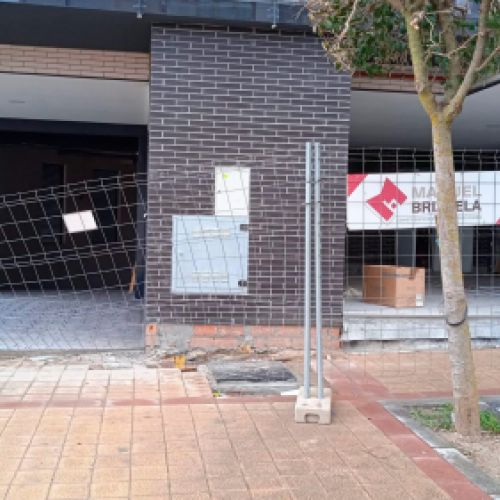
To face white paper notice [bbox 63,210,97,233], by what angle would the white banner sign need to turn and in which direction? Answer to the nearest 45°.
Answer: approximately 90° to its right

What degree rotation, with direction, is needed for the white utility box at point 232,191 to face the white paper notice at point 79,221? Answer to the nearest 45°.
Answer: approximately 90° to its right

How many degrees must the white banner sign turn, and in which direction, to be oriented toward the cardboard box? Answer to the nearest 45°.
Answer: approximately 180°

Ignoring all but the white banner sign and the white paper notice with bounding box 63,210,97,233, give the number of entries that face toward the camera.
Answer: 2

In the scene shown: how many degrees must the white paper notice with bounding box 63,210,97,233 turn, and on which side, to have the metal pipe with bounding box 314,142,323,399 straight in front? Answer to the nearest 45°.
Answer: approximately 45° to its left

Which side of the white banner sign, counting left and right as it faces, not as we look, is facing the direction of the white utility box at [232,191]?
right

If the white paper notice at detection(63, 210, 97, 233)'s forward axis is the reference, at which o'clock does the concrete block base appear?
The concrete block base is roughly at 11 o'clock from the white paper notice.

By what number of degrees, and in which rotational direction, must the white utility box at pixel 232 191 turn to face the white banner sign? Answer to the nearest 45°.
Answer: approximately 90° to its left

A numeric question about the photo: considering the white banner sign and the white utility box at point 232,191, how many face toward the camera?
2
